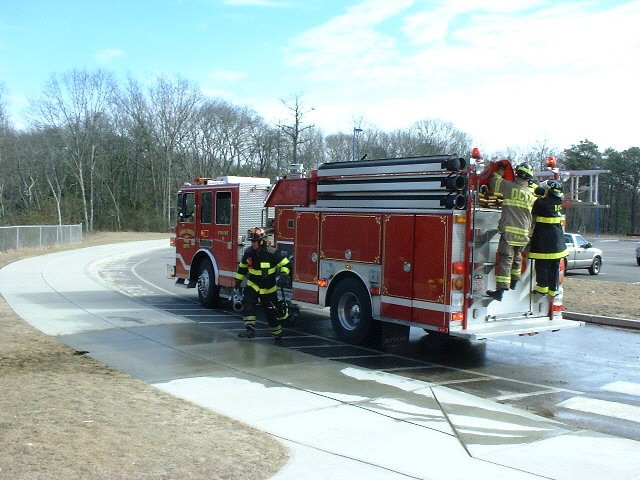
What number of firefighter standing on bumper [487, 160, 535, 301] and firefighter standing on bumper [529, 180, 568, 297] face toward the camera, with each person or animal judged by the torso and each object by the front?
0

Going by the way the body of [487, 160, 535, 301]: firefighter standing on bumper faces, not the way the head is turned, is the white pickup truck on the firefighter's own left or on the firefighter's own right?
on the firefighter's own right

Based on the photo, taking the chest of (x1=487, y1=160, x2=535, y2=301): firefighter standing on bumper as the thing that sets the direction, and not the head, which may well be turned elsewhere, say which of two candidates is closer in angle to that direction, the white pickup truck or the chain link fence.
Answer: the chain link fence

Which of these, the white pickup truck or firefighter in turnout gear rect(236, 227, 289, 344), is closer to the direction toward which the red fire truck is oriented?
the firefighter in turnout gear

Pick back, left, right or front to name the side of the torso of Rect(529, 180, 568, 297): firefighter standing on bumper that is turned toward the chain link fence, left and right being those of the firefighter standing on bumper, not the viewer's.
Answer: front

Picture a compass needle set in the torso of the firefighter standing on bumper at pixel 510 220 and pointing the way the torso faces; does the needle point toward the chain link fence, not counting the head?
yes

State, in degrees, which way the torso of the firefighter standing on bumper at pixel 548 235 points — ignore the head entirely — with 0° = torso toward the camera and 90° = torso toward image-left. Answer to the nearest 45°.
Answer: approximately 135°

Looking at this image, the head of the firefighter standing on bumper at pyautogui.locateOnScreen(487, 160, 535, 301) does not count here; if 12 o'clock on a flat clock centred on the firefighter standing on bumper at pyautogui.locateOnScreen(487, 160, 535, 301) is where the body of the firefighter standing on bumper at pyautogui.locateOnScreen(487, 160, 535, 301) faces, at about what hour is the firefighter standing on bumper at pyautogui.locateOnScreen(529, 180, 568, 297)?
the firefighter standing on bumper at pyautogui.locateOnScreen(529, 180, 568, 297) is roughly at 3 o'clock from the firefighter standing on bumper at pyautogui.locateOnScreen(487, 160, 535, 301).

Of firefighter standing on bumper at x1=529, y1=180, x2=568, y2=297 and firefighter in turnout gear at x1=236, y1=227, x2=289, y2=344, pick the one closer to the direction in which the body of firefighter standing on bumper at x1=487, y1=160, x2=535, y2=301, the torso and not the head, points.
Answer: the firefighter in turnout gear

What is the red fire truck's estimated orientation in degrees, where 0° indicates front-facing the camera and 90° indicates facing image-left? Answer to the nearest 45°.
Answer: approximately 135°

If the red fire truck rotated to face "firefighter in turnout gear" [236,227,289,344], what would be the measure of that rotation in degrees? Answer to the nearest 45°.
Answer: approximately 45° to its left

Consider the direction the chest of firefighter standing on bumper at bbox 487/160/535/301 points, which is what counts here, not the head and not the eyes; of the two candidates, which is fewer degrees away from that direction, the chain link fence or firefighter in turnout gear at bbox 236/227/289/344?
the chain link fence

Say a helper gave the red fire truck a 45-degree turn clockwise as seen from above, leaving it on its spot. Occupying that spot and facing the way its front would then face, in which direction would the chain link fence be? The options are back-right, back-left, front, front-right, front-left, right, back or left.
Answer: front-left

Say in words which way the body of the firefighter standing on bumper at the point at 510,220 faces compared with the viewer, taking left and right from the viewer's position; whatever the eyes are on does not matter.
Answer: facing away from the viewer and to the left of the viewer
